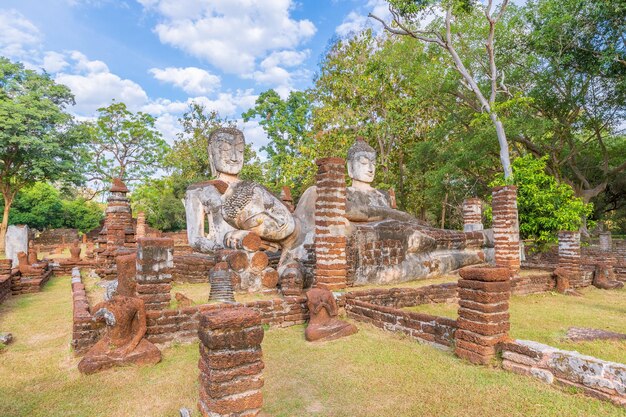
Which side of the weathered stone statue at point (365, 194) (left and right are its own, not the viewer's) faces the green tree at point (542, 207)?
left

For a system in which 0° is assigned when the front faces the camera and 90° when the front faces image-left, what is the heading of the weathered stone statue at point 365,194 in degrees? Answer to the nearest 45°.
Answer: approximately 315°

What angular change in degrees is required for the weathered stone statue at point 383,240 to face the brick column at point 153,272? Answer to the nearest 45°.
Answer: approximately 90° to its right

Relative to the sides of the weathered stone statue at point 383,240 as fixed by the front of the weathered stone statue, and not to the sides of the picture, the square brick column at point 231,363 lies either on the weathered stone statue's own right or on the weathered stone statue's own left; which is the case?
on the weathered stone statue's own right

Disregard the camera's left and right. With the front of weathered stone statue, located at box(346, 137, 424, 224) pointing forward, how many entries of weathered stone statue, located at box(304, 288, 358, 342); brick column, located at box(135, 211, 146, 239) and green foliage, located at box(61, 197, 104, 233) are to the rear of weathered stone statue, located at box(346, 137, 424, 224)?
2

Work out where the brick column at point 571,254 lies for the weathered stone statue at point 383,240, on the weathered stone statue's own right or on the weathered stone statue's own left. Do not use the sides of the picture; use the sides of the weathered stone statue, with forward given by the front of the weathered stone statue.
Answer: on the weathered stone statue's own left

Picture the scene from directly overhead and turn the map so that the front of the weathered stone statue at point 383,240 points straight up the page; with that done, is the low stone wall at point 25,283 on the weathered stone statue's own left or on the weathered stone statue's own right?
on the weathered stone statue's own right

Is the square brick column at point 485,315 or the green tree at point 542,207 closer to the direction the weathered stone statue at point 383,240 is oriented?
the square brick column
